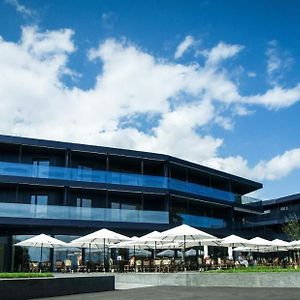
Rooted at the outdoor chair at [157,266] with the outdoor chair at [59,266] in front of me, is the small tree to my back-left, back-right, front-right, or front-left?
back-right

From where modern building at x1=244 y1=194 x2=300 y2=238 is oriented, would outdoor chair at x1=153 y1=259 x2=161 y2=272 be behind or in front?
in front

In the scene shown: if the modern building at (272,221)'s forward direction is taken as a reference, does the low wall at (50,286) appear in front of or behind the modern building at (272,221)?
in front

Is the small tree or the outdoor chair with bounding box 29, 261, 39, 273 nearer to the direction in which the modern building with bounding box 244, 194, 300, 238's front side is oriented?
the outdoor chair
